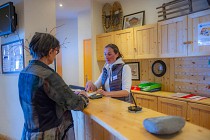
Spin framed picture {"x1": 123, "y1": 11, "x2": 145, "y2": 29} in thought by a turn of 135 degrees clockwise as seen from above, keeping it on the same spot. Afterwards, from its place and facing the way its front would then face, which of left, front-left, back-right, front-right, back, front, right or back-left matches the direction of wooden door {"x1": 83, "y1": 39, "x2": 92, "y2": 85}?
front-left

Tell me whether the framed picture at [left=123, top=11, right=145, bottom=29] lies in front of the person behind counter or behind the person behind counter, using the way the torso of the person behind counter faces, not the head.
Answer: behind

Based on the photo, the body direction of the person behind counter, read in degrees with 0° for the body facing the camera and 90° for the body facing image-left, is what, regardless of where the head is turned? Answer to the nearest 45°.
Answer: approximately 45°

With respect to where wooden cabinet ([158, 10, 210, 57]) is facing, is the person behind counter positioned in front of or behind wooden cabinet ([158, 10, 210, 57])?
in front

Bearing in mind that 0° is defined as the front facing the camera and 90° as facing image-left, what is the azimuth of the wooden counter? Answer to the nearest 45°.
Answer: approximately 45°

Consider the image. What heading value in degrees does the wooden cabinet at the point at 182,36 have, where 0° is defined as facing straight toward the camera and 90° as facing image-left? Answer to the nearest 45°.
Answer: approximately 45°

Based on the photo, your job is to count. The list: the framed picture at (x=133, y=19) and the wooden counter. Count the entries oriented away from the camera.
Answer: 0

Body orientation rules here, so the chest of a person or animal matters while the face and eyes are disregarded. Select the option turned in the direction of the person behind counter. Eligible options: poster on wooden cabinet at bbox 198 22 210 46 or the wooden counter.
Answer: the poster on wooden cabinet

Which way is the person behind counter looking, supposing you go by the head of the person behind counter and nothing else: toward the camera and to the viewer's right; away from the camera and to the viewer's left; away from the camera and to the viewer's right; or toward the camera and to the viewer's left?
toward the camera and to the viewer's left

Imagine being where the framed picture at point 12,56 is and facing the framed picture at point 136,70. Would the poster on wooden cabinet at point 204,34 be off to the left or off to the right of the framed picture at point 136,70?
right

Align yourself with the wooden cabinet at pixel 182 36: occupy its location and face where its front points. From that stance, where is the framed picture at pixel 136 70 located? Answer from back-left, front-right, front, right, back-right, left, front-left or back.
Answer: right
